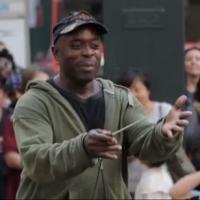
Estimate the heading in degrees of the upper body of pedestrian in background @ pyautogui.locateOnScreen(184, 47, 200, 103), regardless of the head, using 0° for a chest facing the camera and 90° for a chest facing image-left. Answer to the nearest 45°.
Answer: approximately 0°

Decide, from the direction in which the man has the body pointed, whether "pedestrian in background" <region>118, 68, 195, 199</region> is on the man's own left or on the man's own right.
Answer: on the man's own left

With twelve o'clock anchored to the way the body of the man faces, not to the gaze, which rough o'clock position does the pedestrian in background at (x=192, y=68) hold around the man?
The pedestrian in background is roughly at 8 o'clock from the man.

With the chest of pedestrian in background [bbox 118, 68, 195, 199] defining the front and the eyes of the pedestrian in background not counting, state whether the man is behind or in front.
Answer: in front

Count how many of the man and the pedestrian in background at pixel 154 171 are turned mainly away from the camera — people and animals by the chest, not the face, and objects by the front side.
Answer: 0

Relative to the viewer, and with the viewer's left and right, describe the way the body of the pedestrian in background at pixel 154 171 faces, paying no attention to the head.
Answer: facing the viewer and to the left of the viewer

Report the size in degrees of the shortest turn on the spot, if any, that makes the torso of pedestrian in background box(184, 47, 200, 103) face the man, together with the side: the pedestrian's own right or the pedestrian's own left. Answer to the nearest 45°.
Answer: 0° — they already face them

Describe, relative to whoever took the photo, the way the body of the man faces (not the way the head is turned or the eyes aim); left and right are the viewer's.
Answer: facing the viewer and to the right of the viewer

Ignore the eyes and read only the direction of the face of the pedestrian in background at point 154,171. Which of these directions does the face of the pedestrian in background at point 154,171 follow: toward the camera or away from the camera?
toward the camera

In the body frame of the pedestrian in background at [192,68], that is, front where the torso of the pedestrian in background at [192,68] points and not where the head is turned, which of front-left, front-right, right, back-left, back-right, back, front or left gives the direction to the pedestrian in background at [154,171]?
front

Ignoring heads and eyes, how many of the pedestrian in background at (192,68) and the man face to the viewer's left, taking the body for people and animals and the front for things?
0
